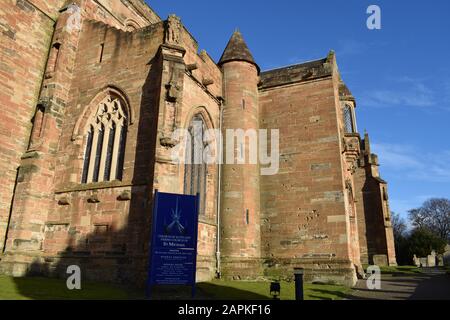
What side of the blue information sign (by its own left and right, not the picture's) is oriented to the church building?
back

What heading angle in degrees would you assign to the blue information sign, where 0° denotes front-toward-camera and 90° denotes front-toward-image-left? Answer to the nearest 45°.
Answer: approximately 0°
